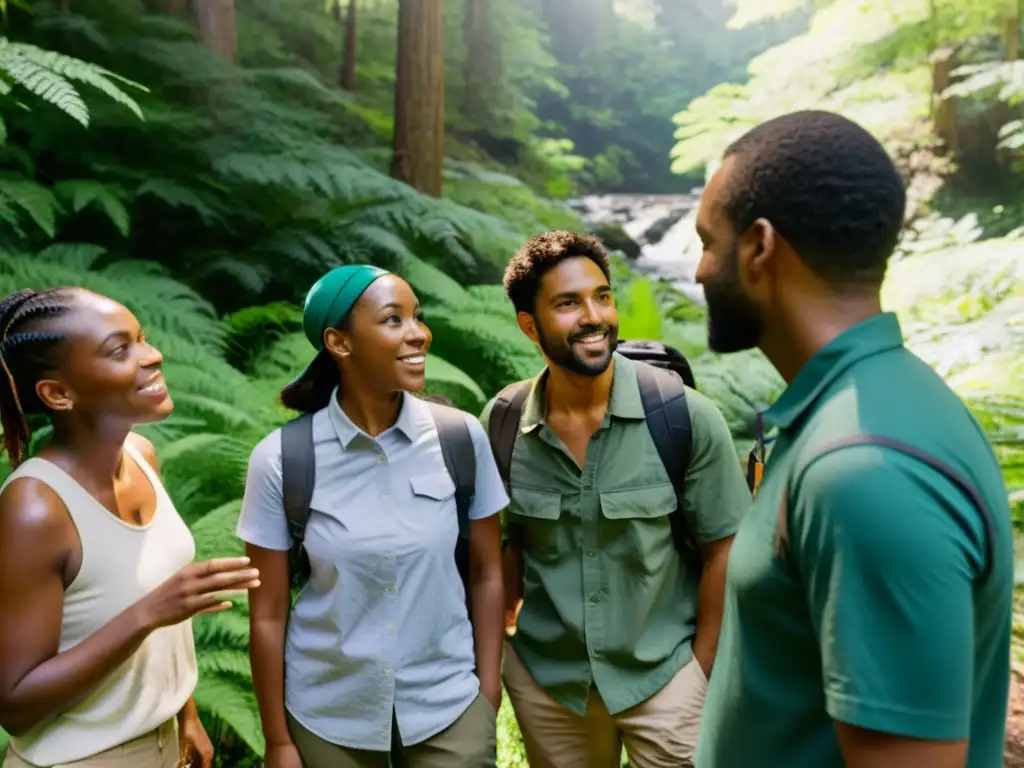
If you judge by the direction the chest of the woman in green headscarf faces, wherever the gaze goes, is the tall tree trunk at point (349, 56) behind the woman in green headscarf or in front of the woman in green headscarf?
behind

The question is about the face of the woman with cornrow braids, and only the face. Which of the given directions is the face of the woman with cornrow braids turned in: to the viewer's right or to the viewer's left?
to the viewer's right

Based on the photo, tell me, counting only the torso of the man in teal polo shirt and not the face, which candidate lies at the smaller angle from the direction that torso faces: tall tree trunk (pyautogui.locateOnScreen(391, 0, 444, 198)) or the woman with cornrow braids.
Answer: the woman with cornrow braids

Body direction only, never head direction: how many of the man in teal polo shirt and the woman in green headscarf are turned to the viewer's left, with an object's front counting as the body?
1

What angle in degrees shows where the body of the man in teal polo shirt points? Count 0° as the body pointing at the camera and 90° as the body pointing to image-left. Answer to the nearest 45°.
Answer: approximately 90°

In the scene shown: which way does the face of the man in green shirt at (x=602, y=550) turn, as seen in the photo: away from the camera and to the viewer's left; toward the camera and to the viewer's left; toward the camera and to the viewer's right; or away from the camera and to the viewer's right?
toward the camera and to the viewer's right

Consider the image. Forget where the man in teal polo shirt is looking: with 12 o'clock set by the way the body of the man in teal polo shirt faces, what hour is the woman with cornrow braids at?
The woman with cornrow braids is roughly at 12 o'clock from the man in teal polo shirt.

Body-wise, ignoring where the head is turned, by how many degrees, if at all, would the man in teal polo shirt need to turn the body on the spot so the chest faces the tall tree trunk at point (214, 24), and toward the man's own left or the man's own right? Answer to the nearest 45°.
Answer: approximately 45° to the man's own right

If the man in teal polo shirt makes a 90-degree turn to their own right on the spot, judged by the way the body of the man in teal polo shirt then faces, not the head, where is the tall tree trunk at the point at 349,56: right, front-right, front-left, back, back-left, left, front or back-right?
front-left
